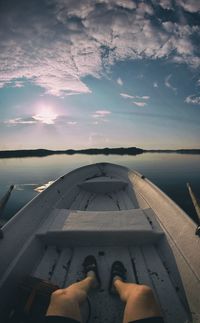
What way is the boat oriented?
away from the camera
